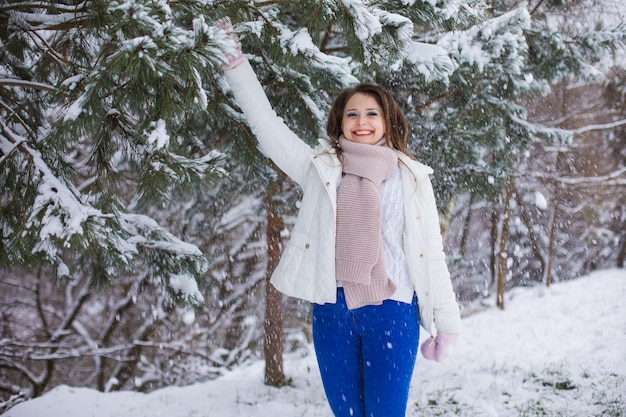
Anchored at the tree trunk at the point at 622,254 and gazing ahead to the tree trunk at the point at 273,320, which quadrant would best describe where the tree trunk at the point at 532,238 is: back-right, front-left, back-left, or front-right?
front-right

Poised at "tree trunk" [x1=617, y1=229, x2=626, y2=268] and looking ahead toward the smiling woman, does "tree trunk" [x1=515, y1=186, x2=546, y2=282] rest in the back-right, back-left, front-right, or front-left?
front-right

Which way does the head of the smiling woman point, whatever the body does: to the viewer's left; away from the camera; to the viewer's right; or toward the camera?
toward the camera

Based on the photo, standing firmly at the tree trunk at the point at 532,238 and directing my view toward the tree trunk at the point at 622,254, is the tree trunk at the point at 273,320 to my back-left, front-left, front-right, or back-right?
back-right

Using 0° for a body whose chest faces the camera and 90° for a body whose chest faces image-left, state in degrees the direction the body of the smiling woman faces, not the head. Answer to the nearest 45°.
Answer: approximately 0°

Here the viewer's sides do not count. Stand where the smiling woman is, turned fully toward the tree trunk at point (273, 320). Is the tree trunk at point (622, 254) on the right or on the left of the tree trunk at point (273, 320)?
right

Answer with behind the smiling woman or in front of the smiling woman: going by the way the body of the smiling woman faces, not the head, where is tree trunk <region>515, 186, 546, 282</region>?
behind

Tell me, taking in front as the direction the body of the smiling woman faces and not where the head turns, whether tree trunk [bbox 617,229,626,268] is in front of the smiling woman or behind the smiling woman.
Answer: behind
